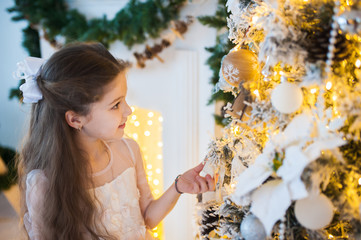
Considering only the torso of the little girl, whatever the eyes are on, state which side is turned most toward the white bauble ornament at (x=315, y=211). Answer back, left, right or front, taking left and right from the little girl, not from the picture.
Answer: front

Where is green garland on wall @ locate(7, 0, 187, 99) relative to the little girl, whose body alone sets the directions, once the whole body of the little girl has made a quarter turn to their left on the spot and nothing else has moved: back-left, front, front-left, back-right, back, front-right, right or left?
front-left

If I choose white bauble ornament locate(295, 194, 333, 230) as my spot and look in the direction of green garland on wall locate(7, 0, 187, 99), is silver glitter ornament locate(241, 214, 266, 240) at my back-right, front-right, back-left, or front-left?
front-left

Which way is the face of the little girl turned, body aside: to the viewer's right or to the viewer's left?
to the viewer's right

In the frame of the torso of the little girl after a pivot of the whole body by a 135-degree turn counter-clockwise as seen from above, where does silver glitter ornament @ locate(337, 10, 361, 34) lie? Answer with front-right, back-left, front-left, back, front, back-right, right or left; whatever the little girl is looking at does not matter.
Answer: back-right

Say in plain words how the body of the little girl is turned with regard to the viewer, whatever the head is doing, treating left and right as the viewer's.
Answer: facing the viewer and to the right of the viewer
